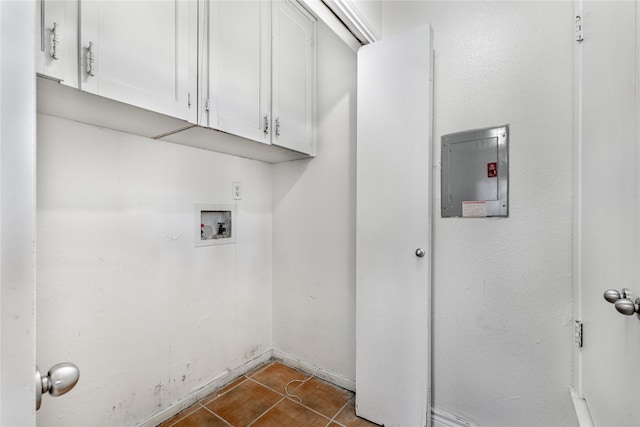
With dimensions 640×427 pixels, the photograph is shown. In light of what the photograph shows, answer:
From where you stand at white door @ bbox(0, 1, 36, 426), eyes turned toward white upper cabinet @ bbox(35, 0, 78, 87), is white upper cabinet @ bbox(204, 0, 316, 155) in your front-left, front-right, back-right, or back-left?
front-right

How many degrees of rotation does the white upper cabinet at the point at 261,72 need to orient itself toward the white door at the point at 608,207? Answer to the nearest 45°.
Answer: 0° — it already faces it

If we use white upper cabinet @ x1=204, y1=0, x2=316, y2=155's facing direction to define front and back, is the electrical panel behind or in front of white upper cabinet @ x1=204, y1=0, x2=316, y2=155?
in front

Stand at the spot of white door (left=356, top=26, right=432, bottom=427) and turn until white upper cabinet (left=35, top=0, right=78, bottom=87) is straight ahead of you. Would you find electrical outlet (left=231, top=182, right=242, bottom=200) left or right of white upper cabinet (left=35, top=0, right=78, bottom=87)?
right

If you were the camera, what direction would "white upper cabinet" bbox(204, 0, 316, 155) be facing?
facing the viewer and to the right of the viewer

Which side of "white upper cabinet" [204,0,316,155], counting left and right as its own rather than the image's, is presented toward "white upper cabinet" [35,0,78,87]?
right

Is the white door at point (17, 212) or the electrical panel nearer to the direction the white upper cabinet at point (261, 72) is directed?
the electrical panel

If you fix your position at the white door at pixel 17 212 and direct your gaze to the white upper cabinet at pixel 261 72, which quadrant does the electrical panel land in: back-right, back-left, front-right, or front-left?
front-right

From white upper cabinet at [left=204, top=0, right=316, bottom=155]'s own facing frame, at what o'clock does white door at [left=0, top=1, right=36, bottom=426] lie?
The white door is roughly at 2 o'clock from the white upper cabinet.

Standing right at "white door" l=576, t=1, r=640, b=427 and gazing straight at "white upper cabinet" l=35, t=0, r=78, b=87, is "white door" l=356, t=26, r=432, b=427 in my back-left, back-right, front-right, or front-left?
front-right
